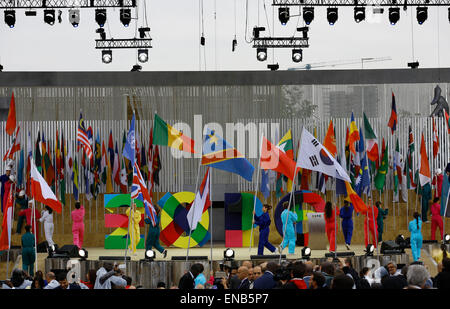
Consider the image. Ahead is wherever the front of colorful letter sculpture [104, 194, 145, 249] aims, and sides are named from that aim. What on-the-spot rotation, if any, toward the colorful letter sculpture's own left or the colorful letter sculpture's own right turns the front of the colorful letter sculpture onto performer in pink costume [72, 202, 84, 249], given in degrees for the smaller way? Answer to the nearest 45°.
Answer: approximately 45° to the colorful letter sculpture's own right

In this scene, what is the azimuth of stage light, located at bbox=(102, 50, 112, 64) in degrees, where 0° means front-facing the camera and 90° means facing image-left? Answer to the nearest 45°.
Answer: approximately 0°

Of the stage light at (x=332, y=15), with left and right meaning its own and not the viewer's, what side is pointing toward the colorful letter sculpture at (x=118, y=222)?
right

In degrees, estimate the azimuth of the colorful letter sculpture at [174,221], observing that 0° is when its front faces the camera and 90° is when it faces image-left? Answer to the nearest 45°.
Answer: approximately 0°

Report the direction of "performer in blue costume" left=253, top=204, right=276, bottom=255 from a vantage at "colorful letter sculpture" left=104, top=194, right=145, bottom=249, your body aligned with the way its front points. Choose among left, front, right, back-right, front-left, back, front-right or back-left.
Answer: front-left
